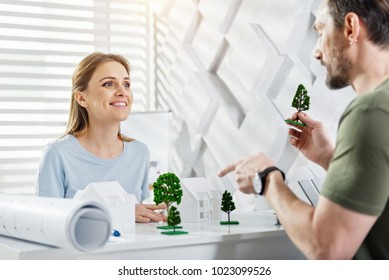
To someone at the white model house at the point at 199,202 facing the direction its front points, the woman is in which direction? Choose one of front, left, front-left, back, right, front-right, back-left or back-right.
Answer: back

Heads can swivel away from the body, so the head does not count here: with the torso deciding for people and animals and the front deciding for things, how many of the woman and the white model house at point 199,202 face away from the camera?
0

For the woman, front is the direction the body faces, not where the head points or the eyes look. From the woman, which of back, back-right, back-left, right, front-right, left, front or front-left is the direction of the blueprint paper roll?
front-right

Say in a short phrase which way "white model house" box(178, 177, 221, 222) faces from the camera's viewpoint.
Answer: facing the viewer and to the right of the viewer

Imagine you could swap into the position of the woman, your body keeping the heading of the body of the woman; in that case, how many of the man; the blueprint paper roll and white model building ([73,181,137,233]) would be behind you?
0

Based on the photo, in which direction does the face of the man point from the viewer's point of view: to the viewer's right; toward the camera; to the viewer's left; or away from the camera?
to the viewer's left

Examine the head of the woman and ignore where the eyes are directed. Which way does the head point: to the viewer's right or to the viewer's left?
to the viewer's right

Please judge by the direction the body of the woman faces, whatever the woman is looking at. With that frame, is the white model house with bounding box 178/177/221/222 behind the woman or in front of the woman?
in front

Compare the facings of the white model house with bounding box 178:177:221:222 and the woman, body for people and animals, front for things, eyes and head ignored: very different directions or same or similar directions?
same or similar directions
